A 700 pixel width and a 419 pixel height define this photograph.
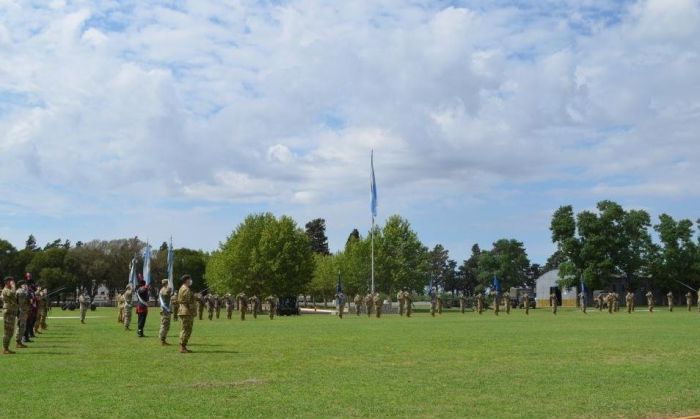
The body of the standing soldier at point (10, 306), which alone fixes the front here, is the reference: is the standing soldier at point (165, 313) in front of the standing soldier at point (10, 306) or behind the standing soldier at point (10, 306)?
in front

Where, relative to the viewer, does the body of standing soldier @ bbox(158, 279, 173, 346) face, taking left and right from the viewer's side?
facing to the right of the viewer

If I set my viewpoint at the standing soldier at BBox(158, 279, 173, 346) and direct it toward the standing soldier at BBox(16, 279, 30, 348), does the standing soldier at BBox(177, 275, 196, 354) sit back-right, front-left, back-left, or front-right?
back-left

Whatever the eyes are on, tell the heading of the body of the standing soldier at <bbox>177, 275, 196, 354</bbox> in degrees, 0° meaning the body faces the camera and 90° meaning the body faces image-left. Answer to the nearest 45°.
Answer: approximately 270°

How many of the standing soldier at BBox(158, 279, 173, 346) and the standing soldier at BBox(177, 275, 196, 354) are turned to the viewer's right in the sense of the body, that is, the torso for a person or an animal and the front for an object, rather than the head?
2

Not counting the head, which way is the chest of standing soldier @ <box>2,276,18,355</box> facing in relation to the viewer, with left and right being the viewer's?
facing to the right of the viewer

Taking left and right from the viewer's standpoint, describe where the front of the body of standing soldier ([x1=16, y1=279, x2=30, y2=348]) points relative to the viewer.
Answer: facing to the right of the viewer

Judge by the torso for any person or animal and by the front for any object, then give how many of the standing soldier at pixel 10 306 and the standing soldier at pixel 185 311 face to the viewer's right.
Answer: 2
